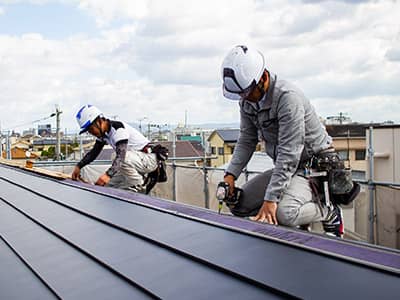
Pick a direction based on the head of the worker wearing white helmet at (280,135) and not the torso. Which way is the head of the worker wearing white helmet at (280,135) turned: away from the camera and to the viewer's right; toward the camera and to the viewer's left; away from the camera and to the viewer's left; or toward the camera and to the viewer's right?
toward the camera and to the viewer's left

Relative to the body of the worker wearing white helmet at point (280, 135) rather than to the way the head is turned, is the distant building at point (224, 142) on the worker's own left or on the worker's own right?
on the worker's own right

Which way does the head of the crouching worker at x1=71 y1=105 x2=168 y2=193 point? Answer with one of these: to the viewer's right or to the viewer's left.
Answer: to the viewer's left

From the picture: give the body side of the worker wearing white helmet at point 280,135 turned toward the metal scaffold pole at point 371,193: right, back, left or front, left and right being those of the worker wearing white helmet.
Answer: back

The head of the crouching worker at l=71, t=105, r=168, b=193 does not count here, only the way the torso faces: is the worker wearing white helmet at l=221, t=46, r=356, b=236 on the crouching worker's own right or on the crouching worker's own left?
on the crouching worker's own left

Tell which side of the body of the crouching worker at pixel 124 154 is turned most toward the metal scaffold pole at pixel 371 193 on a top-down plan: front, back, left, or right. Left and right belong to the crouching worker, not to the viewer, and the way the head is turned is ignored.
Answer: back

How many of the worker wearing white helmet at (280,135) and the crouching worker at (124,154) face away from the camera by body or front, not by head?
0

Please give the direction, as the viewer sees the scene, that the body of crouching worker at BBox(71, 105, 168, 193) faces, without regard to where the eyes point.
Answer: to the viewer's left

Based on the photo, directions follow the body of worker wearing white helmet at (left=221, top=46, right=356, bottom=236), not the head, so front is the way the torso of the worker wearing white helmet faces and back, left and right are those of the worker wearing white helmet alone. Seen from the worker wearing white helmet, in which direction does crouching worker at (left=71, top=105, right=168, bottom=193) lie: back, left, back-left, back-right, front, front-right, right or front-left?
right
